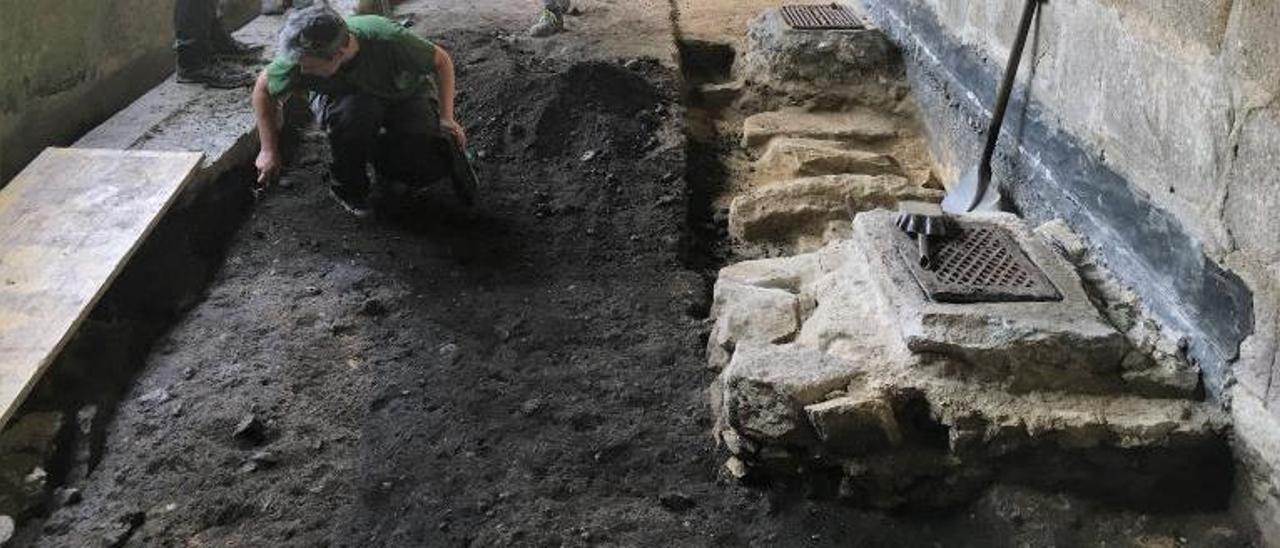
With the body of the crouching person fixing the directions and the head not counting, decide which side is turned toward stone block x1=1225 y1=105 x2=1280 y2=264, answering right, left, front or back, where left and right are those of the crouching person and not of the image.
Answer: left

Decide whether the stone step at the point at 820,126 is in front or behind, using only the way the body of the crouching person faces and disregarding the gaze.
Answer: behind

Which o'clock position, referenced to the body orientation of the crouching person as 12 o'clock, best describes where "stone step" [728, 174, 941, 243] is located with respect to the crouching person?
The stone step is roughly at 8 o'clock from the crouching person.

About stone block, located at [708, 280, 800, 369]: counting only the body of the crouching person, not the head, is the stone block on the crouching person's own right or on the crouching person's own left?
on the crouching person's own left

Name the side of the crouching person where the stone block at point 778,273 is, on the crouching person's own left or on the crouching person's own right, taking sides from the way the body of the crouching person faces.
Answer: on the crouching person's own left

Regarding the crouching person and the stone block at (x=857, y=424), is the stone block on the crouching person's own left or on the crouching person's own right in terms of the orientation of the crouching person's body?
on the crouching person's own left

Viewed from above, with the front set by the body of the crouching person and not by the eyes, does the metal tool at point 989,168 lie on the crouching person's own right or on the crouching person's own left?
on the crouching person's own left

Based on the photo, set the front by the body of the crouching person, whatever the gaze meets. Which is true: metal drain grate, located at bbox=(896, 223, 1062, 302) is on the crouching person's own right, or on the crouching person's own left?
on the crouching person's own left

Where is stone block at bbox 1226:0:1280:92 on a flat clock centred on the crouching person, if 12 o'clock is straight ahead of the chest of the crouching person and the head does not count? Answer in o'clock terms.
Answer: The stone block is roughly at 9 o'clock from the crouching person.

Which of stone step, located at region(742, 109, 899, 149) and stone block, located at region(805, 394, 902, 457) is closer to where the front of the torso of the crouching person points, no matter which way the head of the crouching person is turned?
the stone block

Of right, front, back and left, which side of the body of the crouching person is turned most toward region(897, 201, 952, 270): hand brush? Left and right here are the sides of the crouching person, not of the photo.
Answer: left

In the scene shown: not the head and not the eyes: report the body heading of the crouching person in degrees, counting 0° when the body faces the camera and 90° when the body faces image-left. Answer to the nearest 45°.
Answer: approximately 45°
